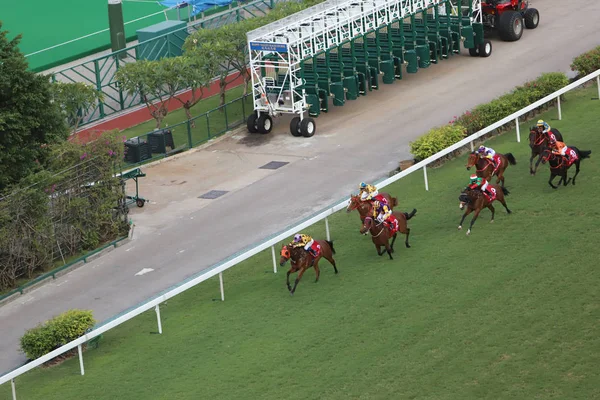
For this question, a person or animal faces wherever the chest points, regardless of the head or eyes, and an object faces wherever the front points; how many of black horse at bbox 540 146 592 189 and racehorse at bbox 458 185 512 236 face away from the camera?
0

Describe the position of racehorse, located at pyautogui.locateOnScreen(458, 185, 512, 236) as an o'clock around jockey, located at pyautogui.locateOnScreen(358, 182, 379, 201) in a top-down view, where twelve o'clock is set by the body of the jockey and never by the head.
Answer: The racehorse is roughly at 7 o'clock from the jockey.

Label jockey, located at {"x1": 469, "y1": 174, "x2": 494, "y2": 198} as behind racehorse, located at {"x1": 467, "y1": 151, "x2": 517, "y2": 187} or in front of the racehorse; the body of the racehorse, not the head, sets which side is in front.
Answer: in front

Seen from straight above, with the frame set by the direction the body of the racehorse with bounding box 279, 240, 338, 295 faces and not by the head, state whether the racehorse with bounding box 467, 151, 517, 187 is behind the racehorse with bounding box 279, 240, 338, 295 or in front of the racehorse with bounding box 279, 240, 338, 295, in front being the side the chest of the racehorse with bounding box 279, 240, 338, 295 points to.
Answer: behind

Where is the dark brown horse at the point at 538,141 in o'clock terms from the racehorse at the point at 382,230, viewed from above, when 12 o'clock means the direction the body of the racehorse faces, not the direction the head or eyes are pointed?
The dark brown horse is roughly at 6 o'clock from the racehorse.

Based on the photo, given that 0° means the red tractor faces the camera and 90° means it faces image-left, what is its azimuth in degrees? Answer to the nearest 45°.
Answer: approximately 225°

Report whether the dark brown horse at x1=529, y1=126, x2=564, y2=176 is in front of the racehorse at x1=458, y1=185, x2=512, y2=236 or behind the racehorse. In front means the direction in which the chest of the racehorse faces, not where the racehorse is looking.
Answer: behind

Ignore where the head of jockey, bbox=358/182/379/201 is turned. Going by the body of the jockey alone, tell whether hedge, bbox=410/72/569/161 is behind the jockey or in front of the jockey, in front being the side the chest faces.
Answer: behind

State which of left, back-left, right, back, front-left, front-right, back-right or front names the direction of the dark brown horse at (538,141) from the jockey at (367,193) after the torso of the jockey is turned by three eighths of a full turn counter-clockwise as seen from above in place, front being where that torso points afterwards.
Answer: front-left

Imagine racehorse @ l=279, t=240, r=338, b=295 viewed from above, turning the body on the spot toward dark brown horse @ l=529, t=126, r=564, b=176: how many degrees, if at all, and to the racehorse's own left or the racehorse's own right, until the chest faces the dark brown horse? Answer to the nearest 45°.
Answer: approximately 180°

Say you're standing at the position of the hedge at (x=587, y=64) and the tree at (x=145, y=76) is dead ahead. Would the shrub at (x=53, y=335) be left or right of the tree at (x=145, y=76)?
left

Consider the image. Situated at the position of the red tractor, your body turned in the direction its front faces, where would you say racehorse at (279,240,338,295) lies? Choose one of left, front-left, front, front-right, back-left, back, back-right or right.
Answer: back-right

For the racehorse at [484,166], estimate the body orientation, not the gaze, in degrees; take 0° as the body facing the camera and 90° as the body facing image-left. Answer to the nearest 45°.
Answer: approximately 45°

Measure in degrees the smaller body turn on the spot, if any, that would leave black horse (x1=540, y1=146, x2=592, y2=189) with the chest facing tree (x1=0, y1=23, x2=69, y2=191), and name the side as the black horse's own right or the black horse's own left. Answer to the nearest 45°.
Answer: approximately 45° to the black horse's own right
